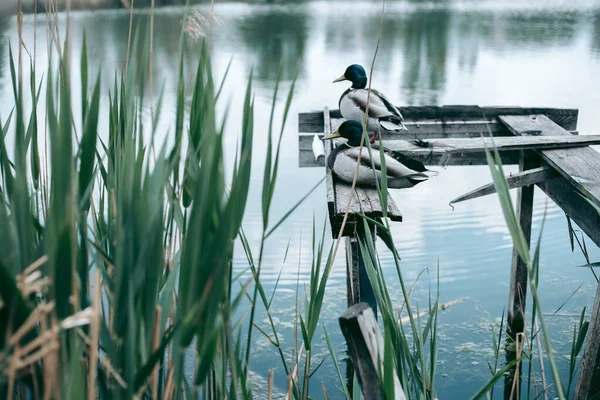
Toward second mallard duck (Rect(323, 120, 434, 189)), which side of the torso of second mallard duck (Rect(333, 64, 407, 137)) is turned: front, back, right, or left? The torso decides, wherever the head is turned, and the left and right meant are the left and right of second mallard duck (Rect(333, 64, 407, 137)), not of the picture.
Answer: left

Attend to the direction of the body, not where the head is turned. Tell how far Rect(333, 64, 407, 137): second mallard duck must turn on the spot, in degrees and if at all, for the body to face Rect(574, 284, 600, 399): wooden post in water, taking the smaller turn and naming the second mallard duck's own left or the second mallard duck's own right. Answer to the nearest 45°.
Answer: approximately 135° to the second mallard duck's own left

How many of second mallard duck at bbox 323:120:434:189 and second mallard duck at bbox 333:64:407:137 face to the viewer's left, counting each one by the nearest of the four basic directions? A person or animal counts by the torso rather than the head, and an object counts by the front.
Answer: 2

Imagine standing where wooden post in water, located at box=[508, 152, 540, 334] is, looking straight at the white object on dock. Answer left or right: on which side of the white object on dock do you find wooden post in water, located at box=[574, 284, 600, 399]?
left

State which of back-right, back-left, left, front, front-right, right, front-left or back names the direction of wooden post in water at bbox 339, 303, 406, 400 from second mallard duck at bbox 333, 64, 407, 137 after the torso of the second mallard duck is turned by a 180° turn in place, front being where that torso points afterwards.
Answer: right

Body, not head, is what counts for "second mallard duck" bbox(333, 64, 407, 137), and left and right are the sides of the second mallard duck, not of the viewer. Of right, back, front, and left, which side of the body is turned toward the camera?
left

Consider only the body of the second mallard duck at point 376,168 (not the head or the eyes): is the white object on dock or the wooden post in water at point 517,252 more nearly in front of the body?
the white object on dock

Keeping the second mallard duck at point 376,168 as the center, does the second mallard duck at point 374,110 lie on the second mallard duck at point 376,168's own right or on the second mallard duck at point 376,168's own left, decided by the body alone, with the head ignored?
on the second mallard duck at point 376,168's own right

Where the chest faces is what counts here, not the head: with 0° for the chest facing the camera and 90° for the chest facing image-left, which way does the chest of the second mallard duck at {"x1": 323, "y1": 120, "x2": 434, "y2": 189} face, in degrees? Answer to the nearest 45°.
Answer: approximately 90°
